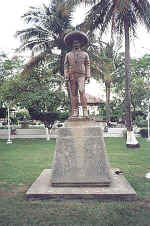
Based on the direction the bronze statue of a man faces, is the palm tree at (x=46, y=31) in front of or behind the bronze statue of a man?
behind

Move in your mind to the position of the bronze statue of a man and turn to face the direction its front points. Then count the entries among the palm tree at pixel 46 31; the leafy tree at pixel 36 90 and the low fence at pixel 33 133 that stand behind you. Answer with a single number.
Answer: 3

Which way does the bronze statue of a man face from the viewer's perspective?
toward the camera

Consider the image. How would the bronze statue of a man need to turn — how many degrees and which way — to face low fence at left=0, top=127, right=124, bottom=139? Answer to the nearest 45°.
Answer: approximately 180°

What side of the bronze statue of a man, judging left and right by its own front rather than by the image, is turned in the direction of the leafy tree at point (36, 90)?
back

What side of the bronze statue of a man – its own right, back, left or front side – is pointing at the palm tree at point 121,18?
back
